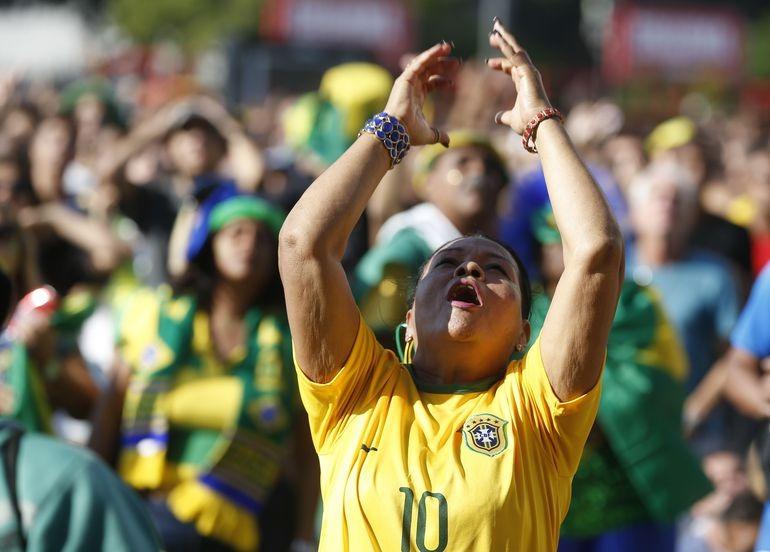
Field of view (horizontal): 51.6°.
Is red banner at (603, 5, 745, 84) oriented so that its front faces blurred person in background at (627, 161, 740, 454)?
yes

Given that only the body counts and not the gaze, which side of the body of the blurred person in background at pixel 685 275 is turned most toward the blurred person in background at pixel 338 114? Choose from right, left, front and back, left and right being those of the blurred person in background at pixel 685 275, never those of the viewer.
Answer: right

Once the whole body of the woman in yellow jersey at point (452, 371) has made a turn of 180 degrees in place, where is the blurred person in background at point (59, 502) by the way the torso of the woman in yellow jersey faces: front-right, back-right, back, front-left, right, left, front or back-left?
left

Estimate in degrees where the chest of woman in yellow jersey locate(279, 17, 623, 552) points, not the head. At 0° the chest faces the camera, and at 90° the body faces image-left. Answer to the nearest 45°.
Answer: approximately 0°

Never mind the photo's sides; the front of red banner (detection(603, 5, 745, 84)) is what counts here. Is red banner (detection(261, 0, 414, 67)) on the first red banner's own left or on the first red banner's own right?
on the first red banner's own right

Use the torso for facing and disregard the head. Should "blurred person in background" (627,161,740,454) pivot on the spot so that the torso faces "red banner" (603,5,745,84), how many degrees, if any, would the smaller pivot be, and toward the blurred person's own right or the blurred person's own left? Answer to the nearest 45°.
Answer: approximately 180°
